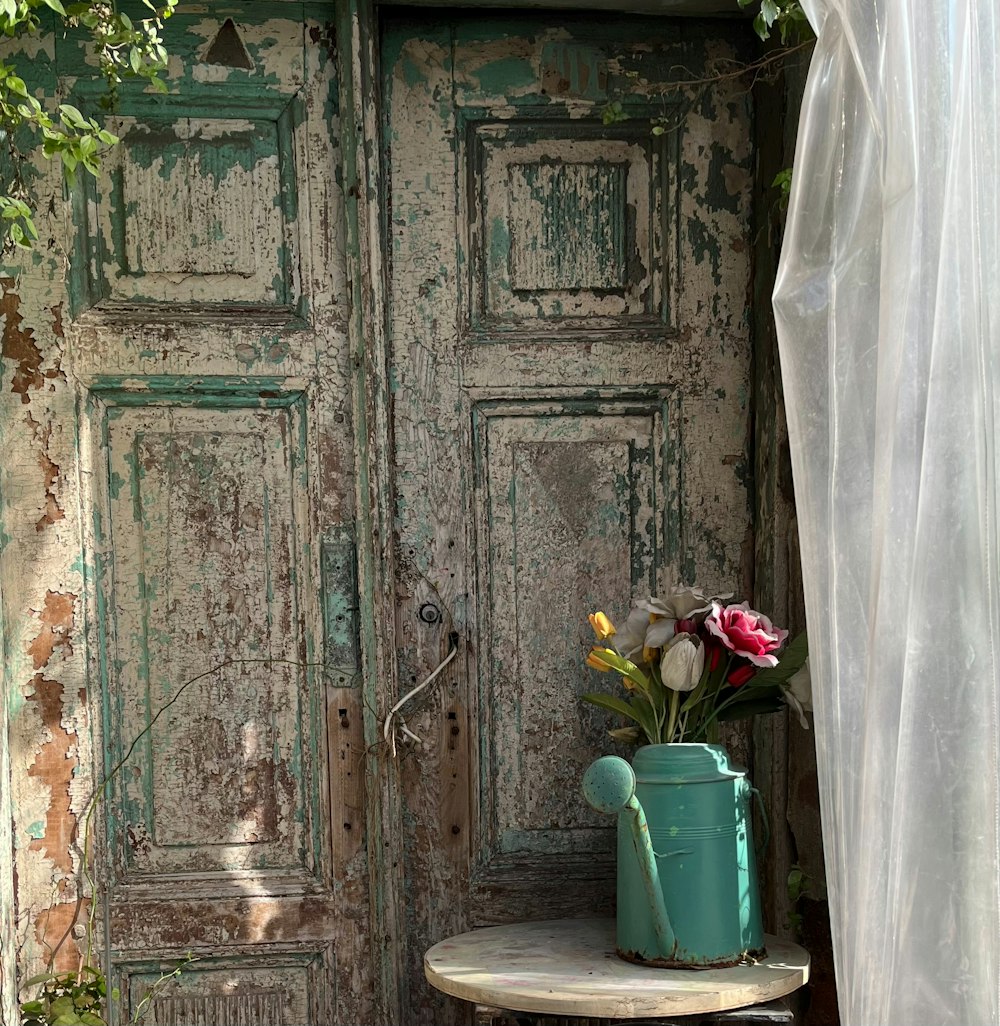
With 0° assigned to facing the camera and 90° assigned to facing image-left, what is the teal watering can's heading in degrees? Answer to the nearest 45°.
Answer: approximately 45°

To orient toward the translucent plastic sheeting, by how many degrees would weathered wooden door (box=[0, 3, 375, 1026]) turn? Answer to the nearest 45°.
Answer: approximately 45° to its left

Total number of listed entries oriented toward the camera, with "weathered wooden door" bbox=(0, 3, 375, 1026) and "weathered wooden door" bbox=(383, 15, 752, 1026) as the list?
2

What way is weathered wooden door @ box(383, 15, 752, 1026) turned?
toward the camera

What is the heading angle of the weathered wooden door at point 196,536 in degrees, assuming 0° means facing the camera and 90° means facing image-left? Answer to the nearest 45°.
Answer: approximately 0°

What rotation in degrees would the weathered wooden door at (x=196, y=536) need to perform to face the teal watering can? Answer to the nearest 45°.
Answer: approximately 45° to its left
